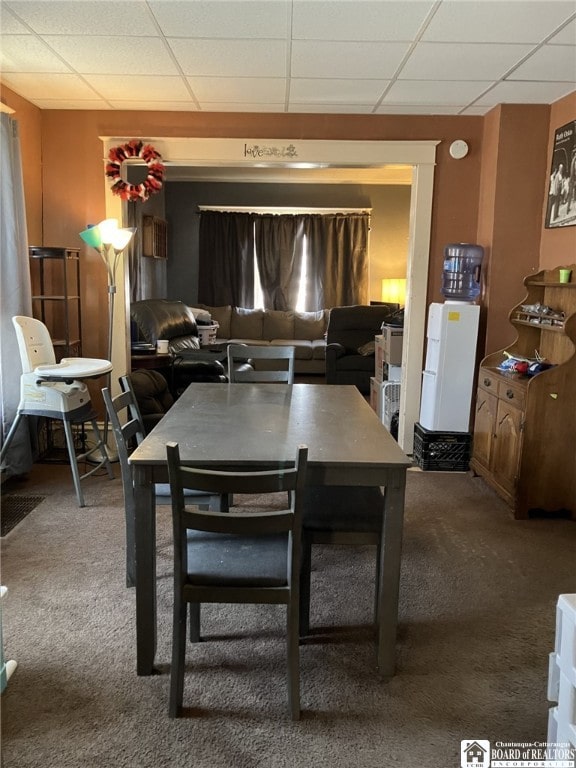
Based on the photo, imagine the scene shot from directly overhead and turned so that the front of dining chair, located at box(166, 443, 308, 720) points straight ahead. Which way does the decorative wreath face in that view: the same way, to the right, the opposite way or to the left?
the opposite way

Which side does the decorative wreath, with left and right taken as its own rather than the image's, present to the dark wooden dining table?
front

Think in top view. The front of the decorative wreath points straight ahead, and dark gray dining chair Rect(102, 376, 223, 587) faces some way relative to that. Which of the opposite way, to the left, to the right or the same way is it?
to the left

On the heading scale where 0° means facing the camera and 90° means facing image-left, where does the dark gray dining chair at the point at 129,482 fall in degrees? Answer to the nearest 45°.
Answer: approximately 270°

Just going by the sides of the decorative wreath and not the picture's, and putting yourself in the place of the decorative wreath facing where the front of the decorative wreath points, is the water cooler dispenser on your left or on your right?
on your left

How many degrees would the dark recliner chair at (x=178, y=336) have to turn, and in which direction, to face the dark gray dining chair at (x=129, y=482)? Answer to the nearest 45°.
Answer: approximately 45° to its right

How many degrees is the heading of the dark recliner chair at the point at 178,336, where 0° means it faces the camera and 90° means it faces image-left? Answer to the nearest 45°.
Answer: approximately 315°

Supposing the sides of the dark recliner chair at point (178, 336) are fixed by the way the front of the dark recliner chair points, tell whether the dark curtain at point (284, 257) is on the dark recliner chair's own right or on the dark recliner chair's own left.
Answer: on the dark recliner chair's own left

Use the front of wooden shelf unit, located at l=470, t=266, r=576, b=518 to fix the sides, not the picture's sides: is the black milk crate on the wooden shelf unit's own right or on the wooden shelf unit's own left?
on the wooden shelf unit's own right

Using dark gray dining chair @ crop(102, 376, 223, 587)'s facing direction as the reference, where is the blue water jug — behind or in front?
in front

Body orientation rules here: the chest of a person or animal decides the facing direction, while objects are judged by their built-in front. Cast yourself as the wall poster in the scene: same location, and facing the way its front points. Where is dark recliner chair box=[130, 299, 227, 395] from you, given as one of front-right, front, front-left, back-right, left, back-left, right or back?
front-right

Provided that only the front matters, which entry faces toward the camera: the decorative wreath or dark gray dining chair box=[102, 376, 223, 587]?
the decorative wreath

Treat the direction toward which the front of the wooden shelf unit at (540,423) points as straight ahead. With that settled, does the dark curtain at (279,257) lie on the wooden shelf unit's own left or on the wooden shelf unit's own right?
on the wooden shelf unit's own right

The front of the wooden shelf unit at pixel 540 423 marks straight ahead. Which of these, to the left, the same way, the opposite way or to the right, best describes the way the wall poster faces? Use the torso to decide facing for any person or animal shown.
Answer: the same way

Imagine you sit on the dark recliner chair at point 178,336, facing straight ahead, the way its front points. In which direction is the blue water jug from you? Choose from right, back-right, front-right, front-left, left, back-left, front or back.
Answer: front

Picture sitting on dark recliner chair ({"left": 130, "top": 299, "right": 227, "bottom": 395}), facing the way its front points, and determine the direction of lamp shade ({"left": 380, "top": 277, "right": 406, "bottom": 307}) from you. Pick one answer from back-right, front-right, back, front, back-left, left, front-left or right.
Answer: left

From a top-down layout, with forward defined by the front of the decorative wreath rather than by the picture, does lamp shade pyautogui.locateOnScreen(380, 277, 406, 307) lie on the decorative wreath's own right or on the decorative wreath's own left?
on the decorative wreath's own left

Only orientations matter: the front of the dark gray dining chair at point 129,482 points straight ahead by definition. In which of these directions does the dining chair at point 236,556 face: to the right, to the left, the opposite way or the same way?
to the left

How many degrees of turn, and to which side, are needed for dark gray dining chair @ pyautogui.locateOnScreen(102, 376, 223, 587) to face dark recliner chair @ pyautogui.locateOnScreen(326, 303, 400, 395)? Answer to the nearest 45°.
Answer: approximately 45° to its left

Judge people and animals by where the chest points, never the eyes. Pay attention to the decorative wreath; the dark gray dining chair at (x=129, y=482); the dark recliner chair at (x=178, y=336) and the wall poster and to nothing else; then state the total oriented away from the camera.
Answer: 0

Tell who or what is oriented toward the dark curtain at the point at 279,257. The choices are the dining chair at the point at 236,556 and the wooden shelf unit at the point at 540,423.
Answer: the dining chair

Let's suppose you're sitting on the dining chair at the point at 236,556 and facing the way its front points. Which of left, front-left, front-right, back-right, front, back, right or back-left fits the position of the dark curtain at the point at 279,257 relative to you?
front

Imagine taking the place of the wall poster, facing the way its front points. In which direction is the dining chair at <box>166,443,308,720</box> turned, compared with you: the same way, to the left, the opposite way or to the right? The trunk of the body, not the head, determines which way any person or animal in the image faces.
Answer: to the right
